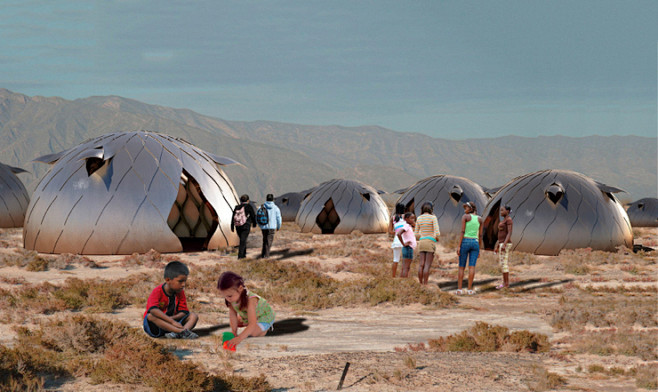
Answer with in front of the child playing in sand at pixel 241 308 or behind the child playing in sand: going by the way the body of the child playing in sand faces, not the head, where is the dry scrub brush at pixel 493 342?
behind

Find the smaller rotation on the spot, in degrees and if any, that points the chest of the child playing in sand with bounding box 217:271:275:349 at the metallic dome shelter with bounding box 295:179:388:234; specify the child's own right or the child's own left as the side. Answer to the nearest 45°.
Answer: approximately 135° to the child's own right

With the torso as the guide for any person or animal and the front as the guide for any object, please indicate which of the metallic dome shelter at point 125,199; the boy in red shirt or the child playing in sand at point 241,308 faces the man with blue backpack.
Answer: the metallic dome shelter

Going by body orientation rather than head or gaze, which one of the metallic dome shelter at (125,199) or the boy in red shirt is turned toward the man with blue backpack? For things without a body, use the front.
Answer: the metallic dome shelter

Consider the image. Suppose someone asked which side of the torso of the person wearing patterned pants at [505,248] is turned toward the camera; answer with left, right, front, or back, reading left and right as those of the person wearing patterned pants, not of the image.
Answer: left

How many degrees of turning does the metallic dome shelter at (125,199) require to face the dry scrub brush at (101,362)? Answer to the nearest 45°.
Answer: approximately 45° to its right

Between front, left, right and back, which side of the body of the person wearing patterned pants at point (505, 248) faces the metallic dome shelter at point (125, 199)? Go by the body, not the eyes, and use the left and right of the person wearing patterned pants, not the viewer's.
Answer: front

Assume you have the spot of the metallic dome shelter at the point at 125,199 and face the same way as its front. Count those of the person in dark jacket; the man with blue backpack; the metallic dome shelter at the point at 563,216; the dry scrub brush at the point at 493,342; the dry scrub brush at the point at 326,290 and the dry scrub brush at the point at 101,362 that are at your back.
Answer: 0

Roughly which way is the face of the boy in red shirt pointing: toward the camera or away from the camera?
toward the camera

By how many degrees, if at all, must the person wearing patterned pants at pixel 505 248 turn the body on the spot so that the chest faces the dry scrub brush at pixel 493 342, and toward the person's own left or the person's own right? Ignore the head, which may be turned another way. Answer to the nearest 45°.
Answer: approximately 90° to the person's own left

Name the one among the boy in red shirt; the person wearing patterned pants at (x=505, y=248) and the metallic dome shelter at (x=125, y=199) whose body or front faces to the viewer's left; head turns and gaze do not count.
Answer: the person wearing patterned pants

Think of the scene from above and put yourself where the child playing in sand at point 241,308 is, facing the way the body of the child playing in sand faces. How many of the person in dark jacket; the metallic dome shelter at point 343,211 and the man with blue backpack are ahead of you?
0

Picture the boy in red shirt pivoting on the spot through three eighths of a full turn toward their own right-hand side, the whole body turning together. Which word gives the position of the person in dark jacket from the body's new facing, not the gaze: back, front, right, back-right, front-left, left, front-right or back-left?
right

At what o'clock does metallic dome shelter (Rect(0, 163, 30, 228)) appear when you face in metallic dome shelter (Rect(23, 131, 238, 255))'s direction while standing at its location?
metallic dome shelter (Rect(0, 163, 30, 228)) is roughly at 7 o'clock from metallic dome shelter (Rect(23, 131, 238, 255)).
